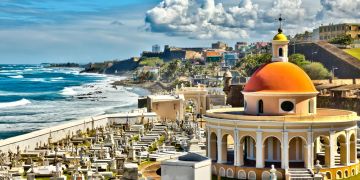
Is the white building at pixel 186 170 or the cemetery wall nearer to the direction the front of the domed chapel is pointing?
the white building

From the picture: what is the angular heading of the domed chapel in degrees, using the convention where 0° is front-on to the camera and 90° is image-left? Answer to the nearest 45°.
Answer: approximately 0°

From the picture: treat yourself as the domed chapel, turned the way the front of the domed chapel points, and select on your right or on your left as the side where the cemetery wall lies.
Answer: on your right
